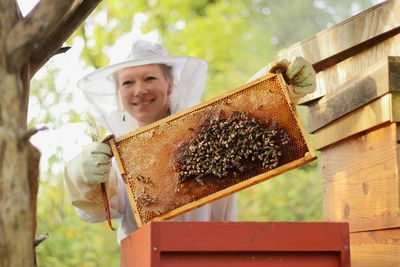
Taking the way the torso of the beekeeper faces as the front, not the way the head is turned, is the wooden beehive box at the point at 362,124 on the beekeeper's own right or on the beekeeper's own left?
on the beekeeper's own left

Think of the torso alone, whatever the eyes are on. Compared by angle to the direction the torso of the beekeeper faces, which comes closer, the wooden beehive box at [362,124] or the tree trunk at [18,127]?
the tree trunk

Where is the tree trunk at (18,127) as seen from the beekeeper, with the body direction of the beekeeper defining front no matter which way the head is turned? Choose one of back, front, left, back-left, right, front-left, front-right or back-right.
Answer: front

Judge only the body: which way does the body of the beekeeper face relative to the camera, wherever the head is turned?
toward the camera

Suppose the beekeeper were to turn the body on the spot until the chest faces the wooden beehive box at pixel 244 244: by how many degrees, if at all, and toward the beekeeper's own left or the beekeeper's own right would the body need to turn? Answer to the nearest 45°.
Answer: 0° — they already face it

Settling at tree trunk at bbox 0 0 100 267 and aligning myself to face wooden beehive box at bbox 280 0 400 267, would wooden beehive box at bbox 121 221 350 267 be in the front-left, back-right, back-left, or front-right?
front-right
